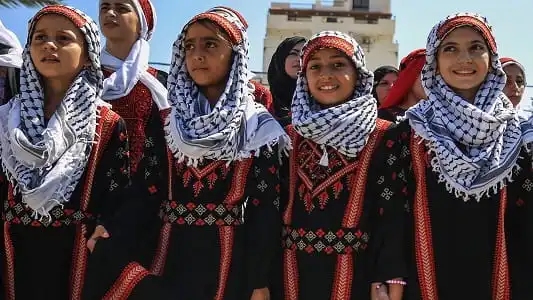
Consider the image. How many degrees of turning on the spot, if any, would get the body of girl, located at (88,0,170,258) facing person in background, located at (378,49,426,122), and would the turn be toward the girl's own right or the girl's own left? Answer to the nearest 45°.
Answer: approximately 135° to the girl's own left

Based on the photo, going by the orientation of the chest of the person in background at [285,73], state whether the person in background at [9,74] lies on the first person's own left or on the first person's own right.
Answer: on the first person's own right

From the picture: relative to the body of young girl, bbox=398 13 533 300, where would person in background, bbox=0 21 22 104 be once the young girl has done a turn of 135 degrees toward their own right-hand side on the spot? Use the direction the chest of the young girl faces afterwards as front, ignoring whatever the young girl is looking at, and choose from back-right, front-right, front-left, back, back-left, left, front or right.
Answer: front-left

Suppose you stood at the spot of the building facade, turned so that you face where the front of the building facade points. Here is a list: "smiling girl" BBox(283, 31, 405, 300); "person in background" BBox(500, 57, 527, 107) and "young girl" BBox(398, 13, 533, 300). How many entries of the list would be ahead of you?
3

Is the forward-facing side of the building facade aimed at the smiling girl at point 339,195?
yes

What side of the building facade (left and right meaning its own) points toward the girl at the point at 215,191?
front

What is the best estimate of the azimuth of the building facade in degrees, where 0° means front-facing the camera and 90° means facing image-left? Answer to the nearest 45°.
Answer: approximately 0°

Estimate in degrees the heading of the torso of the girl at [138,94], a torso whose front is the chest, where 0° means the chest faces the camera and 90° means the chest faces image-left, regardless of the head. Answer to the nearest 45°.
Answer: approximately 45°

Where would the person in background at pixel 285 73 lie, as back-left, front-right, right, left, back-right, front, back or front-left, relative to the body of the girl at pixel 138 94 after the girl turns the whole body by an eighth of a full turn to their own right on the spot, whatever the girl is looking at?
back-right

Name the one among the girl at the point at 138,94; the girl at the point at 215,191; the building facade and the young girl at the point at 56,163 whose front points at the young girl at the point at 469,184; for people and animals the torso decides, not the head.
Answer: the building facade

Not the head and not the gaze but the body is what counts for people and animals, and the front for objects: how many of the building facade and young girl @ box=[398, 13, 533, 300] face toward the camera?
2

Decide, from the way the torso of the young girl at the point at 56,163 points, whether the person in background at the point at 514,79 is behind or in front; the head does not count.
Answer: behind
